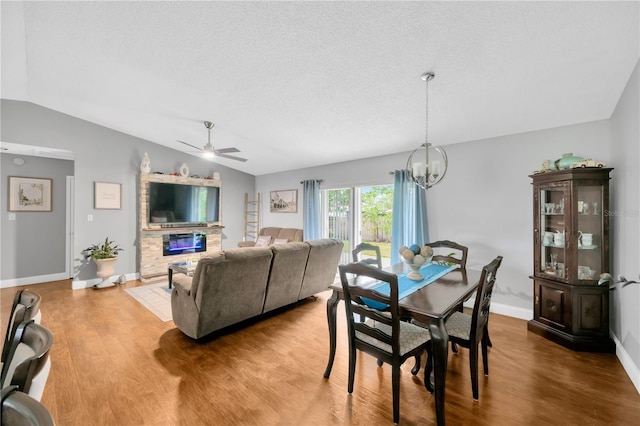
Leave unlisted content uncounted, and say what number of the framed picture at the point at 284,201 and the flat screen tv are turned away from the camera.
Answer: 0

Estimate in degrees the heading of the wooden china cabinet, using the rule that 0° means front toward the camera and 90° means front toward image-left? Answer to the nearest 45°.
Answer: approximately 45°

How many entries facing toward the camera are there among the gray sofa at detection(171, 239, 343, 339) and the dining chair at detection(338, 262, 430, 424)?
0

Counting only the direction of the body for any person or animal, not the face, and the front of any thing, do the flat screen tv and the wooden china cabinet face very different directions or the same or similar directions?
very different directions

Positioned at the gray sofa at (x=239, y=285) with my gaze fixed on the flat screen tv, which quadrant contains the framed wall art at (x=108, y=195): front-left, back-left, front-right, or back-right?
front-left

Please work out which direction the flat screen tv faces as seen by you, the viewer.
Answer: facing the viewer and to the right of the viewer

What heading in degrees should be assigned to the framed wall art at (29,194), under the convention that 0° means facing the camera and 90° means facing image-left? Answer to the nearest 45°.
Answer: approximately 315°

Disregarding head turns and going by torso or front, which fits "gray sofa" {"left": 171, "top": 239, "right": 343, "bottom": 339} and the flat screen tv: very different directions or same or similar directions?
very different directions

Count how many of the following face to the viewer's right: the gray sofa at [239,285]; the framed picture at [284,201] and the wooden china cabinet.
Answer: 0

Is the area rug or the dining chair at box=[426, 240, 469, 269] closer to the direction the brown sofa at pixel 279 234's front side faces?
the area rug

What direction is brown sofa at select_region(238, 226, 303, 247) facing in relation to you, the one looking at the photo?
facing the viewer and to the left of the viewer

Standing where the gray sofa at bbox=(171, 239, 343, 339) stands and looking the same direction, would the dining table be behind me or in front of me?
behind

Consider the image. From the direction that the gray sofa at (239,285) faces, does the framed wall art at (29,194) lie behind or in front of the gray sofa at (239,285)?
in front

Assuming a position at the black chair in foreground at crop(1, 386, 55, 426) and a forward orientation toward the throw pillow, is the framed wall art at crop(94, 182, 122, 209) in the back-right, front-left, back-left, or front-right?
front-left

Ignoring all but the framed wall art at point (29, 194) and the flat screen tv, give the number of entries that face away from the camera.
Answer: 0

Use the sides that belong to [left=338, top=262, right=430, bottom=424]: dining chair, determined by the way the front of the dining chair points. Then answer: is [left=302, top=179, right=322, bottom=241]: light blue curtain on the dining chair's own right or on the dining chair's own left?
on the dining chair's own left

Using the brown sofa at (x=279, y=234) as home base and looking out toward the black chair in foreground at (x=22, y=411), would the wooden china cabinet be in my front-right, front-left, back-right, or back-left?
front-left

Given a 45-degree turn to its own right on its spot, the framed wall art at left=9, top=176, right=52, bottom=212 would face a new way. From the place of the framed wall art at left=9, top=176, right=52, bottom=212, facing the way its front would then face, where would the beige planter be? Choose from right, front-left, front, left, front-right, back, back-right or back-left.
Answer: front-left
